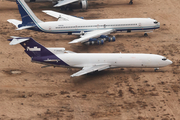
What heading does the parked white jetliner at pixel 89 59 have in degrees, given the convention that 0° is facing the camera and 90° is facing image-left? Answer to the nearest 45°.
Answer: approximately 270°
